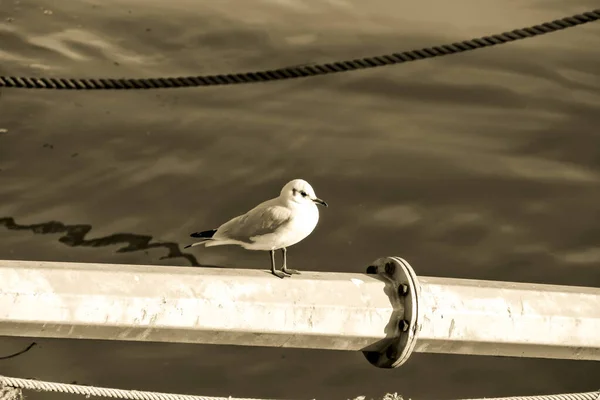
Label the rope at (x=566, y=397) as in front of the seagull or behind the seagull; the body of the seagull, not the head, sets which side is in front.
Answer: in front

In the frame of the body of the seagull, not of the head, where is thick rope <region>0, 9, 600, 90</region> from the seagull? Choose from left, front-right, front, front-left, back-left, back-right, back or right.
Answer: left

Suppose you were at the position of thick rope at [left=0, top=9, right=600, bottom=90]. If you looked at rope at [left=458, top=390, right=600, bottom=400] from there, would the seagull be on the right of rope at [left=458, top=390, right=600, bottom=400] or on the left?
right

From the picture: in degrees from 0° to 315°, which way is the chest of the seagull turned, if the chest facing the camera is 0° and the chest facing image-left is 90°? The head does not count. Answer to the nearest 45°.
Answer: approximately 270°
